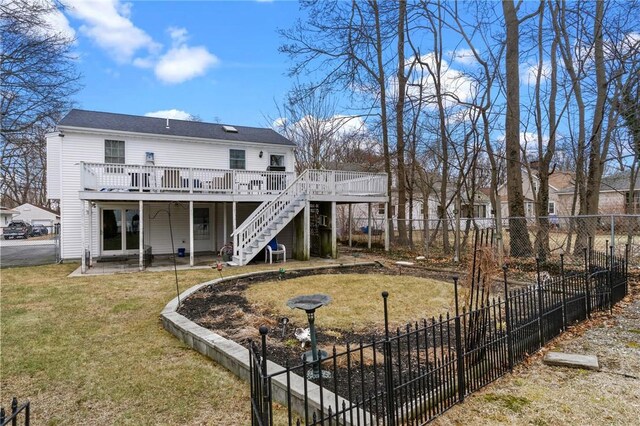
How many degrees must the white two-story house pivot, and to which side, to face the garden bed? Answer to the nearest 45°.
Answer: approximately 180°

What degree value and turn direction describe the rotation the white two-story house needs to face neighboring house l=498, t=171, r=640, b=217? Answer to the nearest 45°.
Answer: approximately 90° to its right

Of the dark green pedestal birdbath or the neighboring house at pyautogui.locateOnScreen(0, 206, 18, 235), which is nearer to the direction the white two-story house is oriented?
the neighboring house

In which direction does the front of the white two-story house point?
away from the camera

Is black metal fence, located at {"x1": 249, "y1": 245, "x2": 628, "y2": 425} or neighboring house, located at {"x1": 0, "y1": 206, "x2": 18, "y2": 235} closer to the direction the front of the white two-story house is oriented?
the neighboring house

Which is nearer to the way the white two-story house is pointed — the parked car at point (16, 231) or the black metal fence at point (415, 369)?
the parked car

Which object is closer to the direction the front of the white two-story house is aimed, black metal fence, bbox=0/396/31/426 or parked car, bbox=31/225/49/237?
the parked car

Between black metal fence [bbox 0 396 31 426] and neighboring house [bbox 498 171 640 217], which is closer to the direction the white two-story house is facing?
the neighboring house

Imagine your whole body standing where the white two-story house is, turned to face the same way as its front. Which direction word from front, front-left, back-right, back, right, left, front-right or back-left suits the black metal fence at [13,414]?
back

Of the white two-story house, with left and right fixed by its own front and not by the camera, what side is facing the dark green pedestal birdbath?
back

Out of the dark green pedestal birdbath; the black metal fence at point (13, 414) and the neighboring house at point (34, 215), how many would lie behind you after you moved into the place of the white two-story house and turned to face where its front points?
2

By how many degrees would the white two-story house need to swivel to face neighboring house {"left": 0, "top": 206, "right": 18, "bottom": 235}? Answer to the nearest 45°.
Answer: approximately 45° to its left

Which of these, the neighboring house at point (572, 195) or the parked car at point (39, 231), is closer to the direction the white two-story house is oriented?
the parked car
